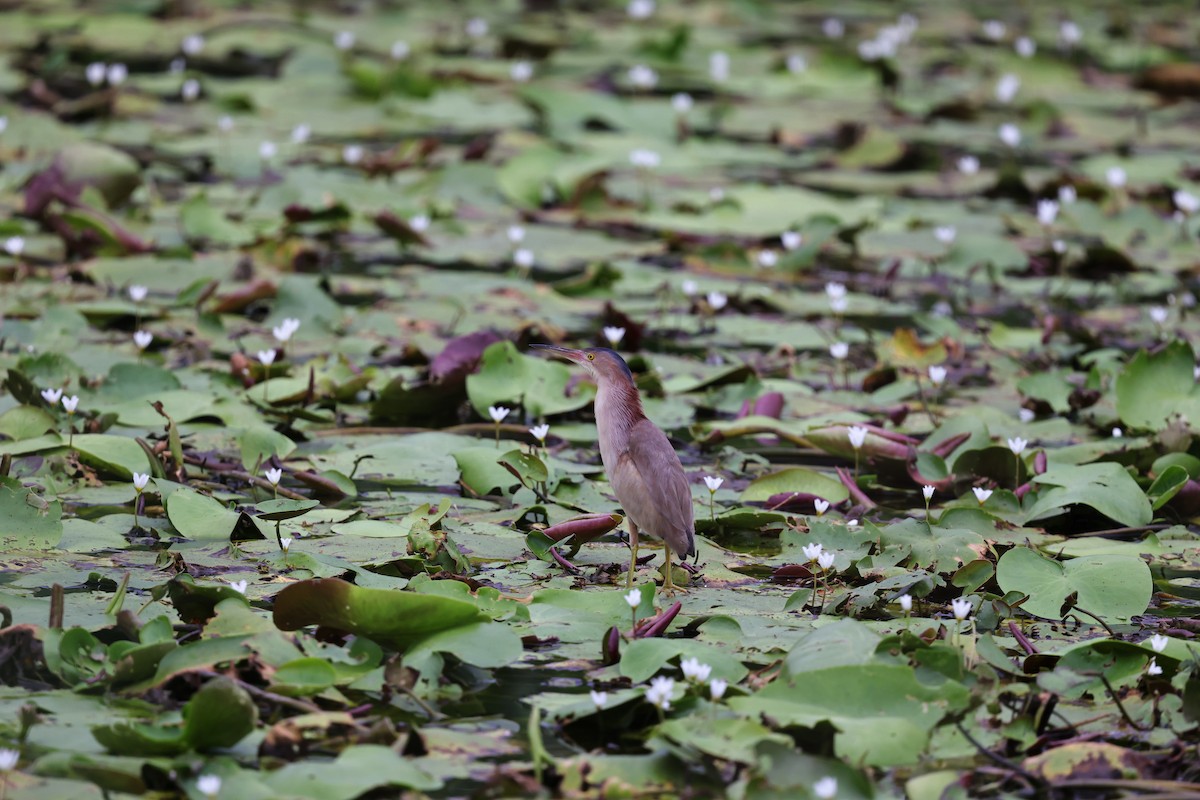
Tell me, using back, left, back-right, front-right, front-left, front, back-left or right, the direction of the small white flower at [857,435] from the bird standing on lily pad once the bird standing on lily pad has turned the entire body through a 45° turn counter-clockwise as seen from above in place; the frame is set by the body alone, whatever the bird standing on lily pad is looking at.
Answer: back

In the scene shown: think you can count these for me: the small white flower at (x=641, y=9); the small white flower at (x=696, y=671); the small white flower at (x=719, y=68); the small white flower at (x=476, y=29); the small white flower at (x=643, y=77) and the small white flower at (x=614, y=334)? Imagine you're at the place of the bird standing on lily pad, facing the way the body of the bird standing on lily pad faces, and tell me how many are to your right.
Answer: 5

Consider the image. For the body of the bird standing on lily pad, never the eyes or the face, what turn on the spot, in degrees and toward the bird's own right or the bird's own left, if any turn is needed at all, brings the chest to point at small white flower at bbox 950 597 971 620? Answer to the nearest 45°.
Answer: approximately 135° to the bird's own left

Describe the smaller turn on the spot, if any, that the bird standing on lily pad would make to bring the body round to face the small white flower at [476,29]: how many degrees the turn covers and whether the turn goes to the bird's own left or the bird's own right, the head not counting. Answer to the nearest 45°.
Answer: approximately 90° to the bird's own right

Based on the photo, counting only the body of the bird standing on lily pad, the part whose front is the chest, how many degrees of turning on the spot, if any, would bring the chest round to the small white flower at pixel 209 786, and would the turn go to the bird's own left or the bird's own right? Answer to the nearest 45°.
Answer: approximately 45° to the bird's own left

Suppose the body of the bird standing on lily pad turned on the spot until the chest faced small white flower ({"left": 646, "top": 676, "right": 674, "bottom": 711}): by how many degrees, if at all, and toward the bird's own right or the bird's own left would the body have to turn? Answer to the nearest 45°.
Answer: approximately 90° to the bird's own left

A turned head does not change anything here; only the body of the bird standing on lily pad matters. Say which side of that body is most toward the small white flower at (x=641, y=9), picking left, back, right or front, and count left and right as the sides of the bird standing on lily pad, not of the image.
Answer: right

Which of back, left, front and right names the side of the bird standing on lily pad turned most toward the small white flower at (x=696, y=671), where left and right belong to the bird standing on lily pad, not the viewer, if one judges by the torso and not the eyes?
left

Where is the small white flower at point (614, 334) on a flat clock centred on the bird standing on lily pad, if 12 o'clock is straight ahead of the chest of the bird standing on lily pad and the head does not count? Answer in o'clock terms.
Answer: The small white flower is roughly at 3 o'clock from the bird standing on lily pad.

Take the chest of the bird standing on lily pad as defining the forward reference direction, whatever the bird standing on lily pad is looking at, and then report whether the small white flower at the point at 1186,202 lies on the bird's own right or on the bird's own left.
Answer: on the bird's own right

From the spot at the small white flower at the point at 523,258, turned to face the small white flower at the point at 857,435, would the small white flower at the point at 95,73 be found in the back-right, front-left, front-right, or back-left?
back-right

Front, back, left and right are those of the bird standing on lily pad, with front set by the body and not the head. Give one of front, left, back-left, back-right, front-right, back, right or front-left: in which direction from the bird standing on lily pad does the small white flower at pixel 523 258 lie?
right

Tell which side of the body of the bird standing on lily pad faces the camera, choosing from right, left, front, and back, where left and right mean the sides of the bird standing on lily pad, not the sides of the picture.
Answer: left
